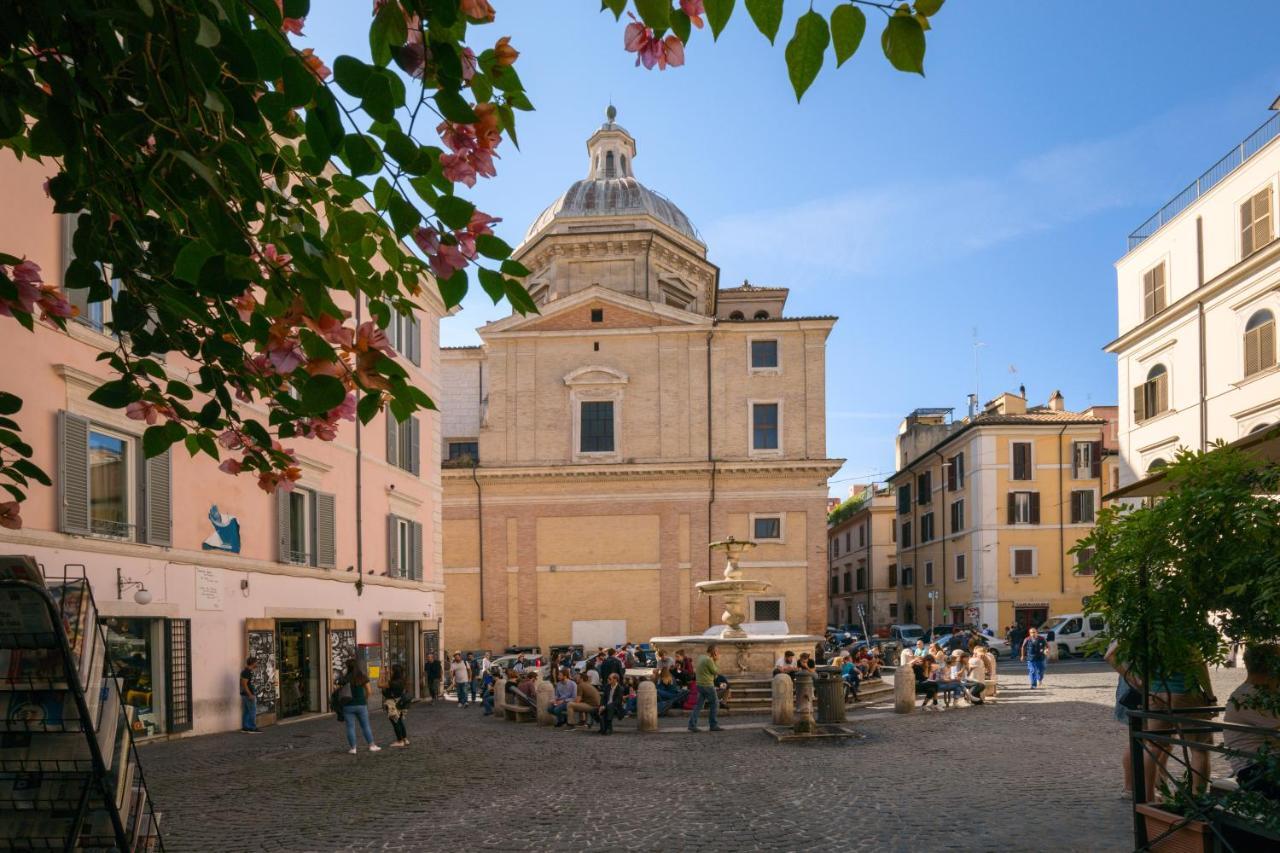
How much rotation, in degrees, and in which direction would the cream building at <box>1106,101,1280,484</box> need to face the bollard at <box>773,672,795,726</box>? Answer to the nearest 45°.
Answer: approximately 45° to its left

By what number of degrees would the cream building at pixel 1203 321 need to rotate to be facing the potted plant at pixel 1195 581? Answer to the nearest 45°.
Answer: approximately 45° to its left
